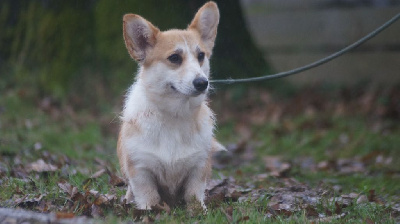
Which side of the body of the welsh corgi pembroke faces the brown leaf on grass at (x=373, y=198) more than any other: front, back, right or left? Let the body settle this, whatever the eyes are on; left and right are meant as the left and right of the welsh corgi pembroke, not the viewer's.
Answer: left

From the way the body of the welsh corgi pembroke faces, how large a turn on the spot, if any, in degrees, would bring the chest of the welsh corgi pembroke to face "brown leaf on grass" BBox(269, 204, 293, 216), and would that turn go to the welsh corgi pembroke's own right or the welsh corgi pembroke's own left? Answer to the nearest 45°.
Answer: approximately 90° to the welsh corgi pembroke's own left

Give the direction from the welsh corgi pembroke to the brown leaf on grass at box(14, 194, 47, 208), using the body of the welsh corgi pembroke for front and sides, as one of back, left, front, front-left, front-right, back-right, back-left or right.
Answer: right

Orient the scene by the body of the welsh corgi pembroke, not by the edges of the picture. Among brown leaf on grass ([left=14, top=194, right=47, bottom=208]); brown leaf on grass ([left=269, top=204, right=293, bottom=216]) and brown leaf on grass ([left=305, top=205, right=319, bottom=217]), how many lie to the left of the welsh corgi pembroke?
2

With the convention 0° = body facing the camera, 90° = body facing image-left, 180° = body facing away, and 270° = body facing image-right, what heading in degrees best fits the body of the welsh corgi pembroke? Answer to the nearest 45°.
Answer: approximately 0°

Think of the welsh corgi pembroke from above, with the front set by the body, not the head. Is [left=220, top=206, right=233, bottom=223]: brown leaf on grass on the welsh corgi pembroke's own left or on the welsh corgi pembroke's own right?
on the welsh corgi pembroke's own left

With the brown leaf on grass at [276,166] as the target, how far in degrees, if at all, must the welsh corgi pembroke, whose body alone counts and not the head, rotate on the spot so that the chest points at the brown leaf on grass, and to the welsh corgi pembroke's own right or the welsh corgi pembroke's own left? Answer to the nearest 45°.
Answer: approximately 135° to the welsh corgi pembroke's own left

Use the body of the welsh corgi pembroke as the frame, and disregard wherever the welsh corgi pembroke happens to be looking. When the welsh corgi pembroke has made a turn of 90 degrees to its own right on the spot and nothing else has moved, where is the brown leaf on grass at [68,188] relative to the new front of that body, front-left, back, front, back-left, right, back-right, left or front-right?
front
